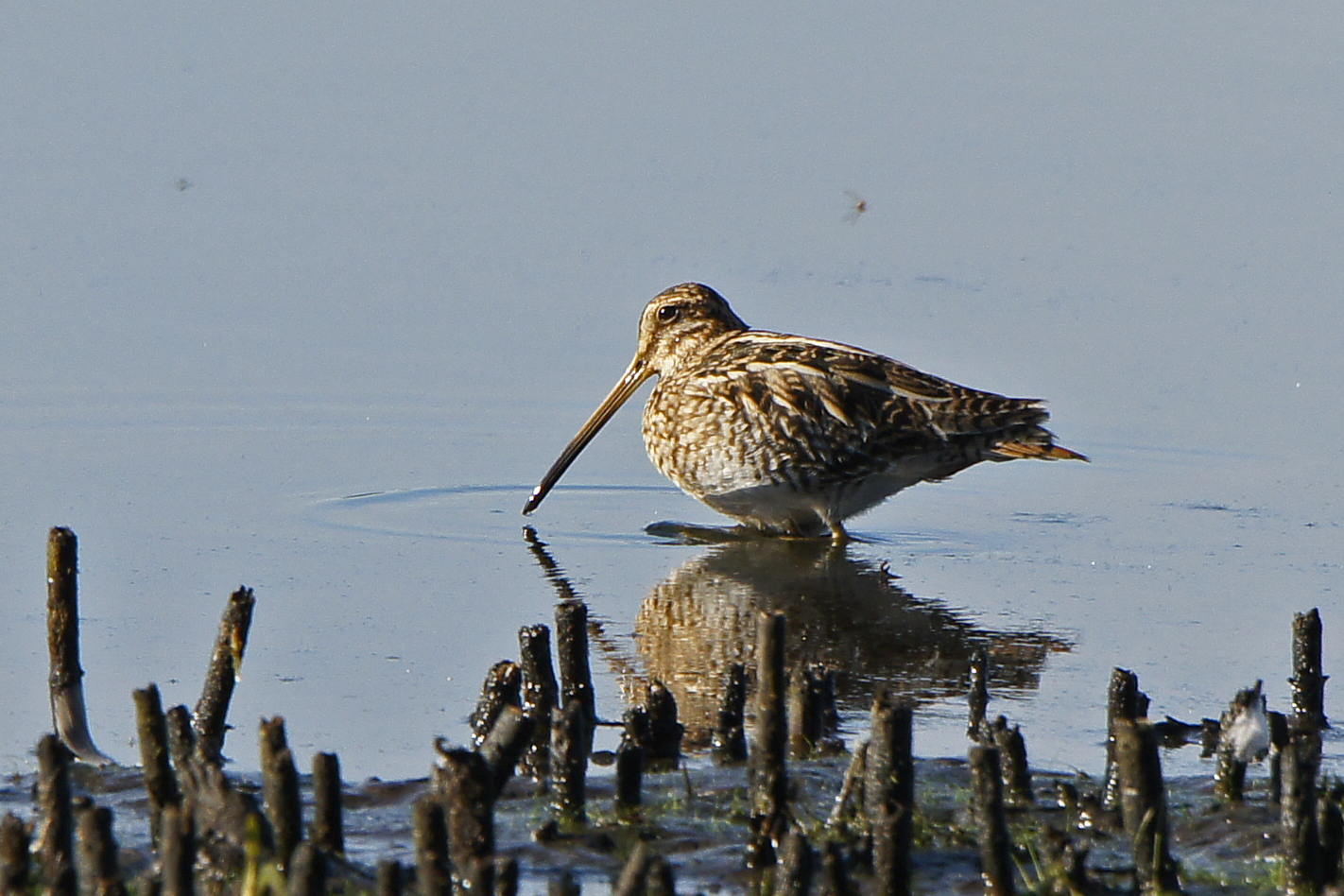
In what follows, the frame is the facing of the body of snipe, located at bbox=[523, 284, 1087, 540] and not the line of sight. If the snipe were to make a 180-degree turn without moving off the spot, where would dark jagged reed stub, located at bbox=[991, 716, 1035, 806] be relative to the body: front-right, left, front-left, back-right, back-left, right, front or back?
right

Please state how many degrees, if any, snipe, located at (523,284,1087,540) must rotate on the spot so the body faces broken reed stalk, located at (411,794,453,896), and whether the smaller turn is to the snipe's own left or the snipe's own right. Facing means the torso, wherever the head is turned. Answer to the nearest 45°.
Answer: approximately 90° to the snipe's own left

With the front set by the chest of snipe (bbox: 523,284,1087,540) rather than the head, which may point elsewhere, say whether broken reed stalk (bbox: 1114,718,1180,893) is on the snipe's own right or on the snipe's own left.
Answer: on the snipe's own left

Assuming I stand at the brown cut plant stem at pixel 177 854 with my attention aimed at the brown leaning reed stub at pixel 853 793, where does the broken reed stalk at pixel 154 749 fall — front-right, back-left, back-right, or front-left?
front-left

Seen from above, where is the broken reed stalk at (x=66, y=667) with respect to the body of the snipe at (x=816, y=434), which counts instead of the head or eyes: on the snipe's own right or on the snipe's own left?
on the snipe's own left

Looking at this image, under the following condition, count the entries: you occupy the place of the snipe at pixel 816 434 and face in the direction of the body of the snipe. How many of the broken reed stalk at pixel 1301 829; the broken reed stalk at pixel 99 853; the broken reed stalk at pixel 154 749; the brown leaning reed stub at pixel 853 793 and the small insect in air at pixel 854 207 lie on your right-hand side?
1

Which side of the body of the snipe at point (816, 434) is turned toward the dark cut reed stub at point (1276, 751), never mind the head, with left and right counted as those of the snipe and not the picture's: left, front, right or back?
left

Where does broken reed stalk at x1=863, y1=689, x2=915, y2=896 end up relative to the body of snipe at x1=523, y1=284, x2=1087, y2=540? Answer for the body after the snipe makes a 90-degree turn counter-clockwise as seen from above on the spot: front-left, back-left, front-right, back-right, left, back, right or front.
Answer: front

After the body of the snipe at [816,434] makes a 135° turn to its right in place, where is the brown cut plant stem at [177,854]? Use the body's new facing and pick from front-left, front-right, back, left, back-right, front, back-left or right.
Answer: back-right

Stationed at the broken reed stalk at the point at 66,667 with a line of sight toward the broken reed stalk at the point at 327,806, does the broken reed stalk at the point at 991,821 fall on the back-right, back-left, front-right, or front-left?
front-left

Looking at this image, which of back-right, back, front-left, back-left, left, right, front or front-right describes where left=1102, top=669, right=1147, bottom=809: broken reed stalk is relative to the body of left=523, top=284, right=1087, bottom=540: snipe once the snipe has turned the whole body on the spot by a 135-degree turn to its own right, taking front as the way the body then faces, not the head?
back-right

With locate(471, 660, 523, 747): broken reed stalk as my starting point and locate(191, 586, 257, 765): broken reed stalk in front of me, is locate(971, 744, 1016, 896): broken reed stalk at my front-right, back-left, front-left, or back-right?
back-left

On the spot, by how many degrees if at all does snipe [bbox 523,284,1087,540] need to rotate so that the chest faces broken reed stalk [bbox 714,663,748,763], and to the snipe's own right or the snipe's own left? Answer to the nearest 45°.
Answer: approximately 90° to the snipe's own left

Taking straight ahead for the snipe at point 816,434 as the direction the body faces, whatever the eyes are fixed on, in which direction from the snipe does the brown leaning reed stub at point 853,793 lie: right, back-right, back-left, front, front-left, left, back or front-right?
left

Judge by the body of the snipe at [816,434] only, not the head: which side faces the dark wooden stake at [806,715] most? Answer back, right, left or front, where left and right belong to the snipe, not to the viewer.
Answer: left

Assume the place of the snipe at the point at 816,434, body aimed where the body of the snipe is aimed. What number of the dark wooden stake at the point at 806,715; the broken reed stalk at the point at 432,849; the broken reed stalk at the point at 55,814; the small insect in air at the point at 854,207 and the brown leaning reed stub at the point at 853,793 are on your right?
1

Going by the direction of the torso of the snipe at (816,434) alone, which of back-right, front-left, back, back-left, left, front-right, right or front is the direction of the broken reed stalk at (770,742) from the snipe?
left

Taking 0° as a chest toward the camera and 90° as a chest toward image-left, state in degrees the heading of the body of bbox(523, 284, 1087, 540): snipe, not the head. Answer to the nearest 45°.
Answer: approximately 90°
